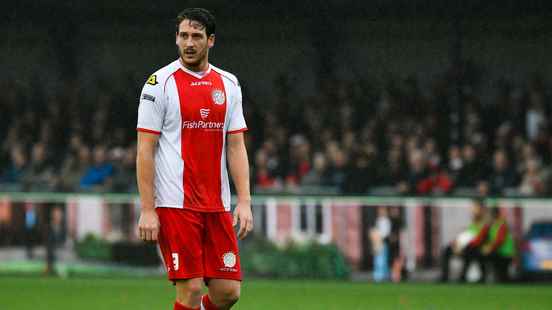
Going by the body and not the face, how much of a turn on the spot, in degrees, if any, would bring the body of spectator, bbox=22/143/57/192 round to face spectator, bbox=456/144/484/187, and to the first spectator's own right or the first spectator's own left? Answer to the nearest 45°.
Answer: approximately 45° to the first spectator's own left

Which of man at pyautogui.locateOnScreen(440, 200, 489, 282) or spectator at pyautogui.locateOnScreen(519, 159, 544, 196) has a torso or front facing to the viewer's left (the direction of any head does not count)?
the man

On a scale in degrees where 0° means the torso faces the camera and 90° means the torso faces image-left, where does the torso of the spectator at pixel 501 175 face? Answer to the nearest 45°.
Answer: approximately 0°

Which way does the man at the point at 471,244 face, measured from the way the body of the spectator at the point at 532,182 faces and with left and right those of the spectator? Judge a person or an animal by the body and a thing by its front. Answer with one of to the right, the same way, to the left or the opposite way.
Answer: to the right

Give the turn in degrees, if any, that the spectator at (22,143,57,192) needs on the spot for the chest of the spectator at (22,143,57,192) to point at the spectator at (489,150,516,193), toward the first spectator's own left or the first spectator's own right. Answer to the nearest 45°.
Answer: approximately 45° to the first spectator's own left

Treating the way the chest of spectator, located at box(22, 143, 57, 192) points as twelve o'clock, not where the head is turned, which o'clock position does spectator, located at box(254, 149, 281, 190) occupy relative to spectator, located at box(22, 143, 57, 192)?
spectator, located at box(254, 149, 281, 190) is roughly at 10 o'clock from spectator, located at box(22, 143, 57, 192).

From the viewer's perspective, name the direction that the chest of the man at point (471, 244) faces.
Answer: to the viewer's left

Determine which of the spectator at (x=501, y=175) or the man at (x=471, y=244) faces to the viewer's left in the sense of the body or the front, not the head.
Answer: the man
